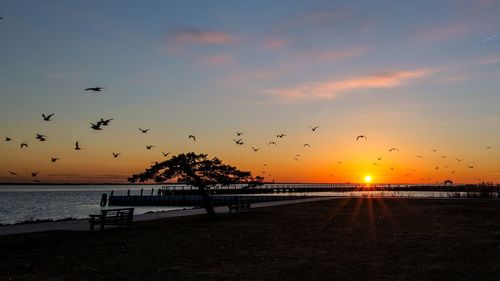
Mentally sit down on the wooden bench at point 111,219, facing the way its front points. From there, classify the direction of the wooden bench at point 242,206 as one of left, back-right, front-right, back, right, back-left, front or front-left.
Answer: right

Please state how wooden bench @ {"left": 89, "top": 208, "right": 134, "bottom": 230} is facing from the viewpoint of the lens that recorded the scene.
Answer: facing away from the viewer and to the left of the viewer

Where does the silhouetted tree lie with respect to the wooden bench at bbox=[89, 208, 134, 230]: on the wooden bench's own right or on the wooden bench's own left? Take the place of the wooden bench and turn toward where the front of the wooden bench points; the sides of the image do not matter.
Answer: on the wooden bench's own right
